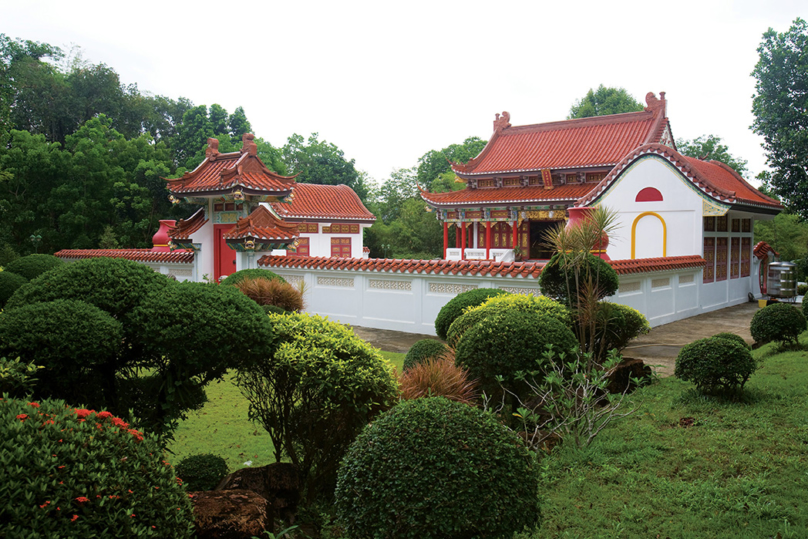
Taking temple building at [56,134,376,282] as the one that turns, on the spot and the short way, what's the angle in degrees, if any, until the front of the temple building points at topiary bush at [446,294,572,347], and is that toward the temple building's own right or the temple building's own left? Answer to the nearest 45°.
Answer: approximately 45° to the temple building's own left

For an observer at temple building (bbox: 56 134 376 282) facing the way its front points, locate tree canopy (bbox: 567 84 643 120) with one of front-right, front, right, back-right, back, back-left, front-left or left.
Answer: back

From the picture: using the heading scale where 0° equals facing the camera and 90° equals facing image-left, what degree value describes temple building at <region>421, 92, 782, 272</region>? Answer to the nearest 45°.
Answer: approximately 45°

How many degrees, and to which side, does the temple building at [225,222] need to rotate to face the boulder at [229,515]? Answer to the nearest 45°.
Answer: approximately 45° to its left

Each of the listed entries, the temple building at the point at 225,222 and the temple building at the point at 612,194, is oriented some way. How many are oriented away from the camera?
0

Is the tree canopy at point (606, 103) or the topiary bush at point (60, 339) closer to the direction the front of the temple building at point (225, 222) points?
the topiary bush

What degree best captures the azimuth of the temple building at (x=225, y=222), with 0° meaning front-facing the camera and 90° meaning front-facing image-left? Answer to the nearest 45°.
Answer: approximately 45°

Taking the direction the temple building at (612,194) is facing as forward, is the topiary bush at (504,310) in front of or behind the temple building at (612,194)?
in front

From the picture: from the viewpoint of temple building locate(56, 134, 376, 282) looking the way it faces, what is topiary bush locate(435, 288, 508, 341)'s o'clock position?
The topiary bush is roughly at 10 o'clock from the temple building.

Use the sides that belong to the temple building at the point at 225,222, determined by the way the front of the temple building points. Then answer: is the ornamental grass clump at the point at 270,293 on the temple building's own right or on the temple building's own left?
on the temple building's own left

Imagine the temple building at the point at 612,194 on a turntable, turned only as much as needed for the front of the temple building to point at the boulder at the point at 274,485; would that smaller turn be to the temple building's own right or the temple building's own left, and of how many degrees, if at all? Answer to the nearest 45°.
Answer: approximately 45° to the temple building's own left

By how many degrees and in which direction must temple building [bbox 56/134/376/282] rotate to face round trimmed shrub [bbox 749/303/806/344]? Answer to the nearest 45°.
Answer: approximately 90° to its left

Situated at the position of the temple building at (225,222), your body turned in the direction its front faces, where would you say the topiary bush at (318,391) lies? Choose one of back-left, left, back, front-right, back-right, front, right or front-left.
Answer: front-left

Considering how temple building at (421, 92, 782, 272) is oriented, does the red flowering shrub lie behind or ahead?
ahead
